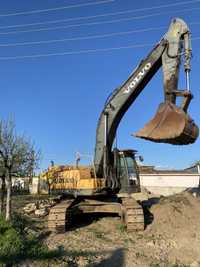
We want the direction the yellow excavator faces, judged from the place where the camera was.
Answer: facing the viewer and to the right of the viewer
